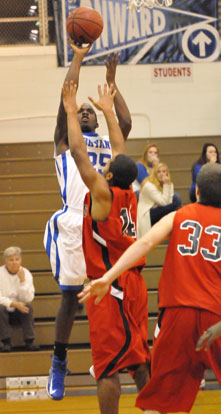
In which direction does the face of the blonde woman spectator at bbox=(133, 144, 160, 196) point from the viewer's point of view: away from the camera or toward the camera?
toward the camera

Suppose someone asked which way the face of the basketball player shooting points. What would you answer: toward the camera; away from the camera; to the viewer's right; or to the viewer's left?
toward the camera

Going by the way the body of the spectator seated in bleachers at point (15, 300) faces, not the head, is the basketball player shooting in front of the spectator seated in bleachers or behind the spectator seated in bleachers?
in front

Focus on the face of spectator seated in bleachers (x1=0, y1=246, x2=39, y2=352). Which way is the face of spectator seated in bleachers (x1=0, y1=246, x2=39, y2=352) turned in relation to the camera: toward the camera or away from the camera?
toward the camera

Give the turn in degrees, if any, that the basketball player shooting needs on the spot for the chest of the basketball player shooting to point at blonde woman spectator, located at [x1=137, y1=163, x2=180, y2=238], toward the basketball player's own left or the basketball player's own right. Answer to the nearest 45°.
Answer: approximately 135° to the basketball player's own left

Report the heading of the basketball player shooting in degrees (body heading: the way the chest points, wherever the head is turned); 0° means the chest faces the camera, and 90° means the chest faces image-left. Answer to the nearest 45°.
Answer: approximately 315°

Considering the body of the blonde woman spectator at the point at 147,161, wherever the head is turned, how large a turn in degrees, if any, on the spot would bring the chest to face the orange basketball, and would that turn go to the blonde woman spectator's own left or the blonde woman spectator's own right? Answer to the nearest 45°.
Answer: approximately 45° to the blonde woman spectator's own right

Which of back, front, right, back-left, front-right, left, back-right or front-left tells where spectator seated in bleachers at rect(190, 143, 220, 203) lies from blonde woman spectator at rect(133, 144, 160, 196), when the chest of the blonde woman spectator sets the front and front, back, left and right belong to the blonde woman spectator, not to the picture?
front-left

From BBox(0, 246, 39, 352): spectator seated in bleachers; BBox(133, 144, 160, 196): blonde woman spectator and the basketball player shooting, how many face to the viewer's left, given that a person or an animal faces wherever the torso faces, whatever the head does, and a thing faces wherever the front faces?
0

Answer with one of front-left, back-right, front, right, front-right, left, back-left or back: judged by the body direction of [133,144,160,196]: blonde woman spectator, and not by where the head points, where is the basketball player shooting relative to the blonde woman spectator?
front-right

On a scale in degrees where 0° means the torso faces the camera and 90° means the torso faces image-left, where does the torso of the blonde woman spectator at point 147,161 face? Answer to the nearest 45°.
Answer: approximately 315°

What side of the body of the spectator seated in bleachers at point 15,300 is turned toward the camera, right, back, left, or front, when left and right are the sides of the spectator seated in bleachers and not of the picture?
front
